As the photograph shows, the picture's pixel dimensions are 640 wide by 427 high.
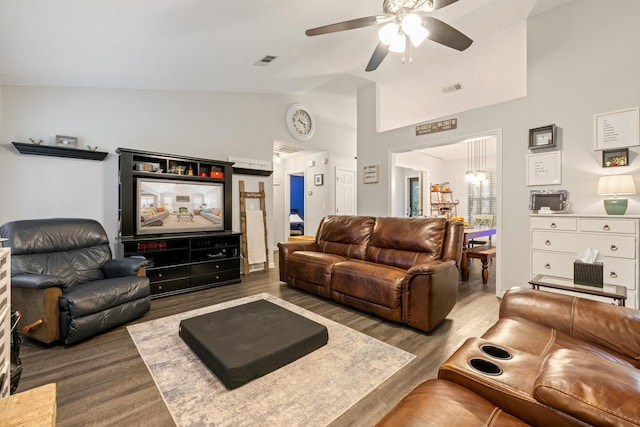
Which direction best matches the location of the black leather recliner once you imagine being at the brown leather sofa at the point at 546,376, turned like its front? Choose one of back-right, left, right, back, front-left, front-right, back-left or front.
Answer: front-left

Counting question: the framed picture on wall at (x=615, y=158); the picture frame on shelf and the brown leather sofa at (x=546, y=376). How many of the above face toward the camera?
2

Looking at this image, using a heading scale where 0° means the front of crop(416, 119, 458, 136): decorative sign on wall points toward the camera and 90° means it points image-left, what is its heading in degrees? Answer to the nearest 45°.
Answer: approximately 45°

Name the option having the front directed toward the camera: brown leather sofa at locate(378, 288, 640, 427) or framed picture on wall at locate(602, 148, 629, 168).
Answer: the framed picture on wall

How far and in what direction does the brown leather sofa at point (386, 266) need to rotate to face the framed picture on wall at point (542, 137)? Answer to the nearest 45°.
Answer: approximately 135° to its left

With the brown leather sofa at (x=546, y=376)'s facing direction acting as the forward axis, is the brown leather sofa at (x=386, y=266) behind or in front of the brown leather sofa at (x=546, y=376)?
in front

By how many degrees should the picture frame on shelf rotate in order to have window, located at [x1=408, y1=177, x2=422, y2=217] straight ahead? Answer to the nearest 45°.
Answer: approximately 90° to its left

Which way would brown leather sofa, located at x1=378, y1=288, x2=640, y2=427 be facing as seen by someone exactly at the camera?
facing away from the viewer and to the left of the viewer

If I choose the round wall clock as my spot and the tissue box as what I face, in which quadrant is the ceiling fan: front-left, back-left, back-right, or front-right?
front-right

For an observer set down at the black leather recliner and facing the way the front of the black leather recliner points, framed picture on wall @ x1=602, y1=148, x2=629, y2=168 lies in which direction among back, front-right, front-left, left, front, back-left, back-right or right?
front

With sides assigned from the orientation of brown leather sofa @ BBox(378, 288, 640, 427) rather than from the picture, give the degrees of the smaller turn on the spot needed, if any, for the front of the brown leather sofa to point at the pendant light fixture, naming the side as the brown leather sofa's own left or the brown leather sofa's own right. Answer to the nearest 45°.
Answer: approximately 45° to the brown leather sofa's own right

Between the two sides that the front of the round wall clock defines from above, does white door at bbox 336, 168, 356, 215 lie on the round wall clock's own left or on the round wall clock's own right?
on the round wall clock's own left

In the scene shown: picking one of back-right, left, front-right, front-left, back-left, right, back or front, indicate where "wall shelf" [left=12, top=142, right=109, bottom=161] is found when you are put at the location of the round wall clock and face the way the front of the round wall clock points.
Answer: right

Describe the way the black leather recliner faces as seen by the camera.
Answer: facing the viewer and to the right of the viewer

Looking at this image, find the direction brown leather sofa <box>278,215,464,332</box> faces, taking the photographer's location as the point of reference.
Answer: facing the viewer and to the left of the viewer

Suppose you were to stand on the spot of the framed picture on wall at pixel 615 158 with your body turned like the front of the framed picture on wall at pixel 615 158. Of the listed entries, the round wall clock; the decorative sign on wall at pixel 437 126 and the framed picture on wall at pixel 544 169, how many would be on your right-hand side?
3
